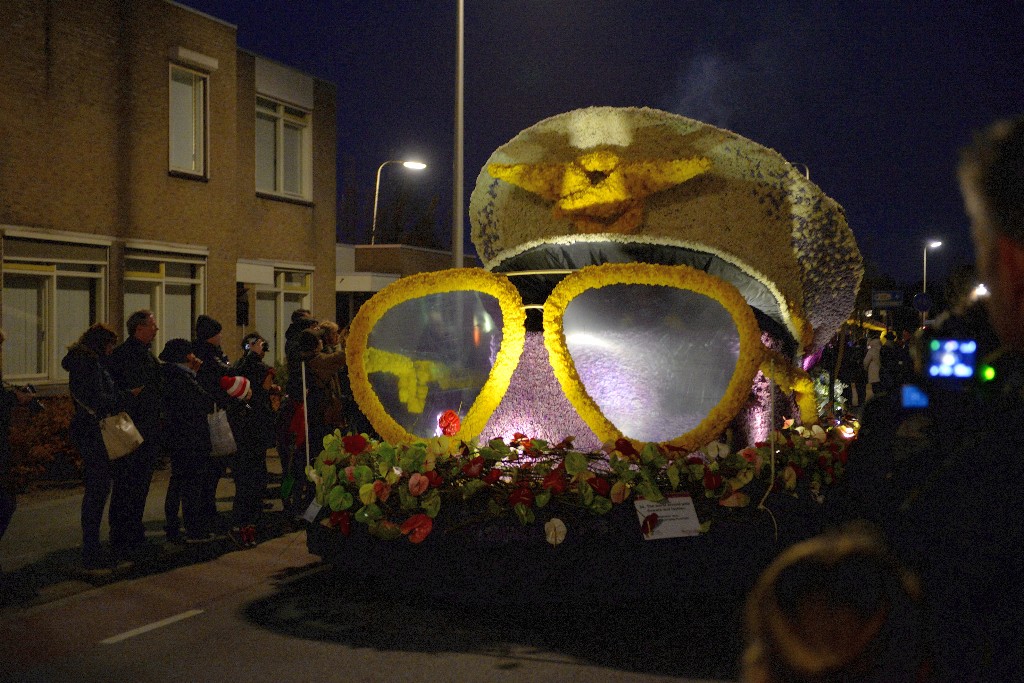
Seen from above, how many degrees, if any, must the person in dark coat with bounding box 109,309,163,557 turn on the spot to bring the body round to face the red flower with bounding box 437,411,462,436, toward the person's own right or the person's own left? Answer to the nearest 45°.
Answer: approximately 45° to the person's own right

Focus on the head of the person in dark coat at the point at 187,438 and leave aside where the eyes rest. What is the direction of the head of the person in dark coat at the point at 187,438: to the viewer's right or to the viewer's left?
to the viewer's right

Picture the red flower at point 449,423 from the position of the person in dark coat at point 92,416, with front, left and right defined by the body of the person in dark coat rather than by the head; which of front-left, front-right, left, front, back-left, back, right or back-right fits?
front-right

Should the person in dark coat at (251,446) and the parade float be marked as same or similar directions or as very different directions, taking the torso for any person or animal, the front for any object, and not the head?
very different directions

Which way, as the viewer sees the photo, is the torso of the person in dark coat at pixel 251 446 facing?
to the viewer's right

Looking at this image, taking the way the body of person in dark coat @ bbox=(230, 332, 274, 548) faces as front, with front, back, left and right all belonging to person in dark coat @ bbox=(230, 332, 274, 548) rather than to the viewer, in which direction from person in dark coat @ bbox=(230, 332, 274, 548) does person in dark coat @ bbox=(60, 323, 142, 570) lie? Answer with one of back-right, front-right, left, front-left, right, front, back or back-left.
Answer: back-right

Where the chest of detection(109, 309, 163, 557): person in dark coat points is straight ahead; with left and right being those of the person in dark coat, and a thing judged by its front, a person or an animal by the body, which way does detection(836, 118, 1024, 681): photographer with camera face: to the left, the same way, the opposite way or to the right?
to the left

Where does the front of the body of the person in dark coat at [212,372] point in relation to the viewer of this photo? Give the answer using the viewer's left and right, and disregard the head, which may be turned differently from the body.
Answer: facing to the right of the viewer

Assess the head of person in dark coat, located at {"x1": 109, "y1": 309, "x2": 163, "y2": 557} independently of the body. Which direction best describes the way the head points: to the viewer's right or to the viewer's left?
to the viewer's right

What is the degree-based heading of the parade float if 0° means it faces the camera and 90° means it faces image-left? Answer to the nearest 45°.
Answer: approximately 45°

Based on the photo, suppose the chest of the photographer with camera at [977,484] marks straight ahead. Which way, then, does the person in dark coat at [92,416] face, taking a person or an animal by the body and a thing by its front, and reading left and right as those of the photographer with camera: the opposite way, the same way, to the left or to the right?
to the right

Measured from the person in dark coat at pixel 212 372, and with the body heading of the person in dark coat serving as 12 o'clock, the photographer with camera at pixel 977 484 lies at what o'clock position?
The photographer with camera is roughly at 3 o'clock from the person in dark coat.

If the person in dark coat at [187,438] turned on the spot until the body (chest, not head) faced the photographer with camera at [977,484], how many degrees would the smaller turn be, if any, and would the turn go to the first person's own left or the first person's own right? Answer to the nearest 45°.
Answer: approximately 90° to the first person's own right

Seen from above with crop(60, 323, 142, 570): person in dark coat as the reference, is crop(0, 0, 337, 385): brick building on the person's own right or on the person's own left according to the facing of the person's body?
on the person's own left

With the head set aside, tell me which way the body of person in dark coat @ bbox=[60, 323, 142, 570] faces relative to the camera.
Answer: to the viewer's right

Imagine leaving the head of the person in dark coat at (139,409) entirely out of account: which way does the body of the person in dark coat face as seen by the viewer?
to the viewer's right

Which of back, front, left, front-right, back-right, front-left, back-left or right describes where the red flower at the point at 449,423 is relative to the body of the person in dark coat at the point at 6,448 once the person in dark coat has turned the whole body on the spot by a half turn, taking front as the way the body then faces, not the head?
back-left
